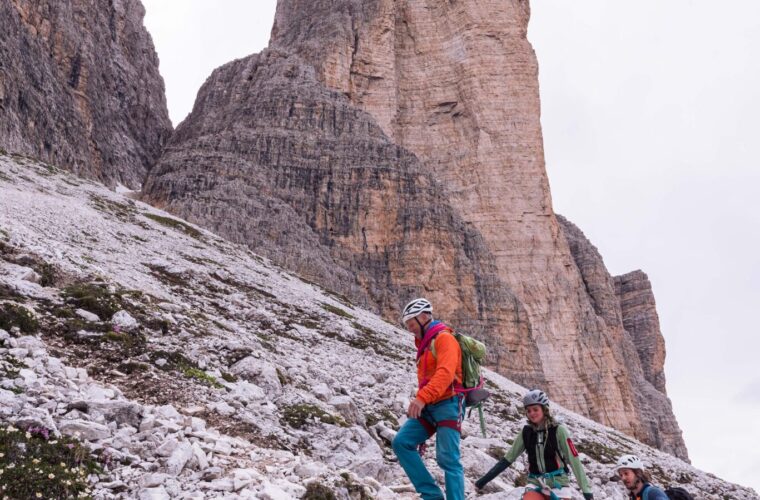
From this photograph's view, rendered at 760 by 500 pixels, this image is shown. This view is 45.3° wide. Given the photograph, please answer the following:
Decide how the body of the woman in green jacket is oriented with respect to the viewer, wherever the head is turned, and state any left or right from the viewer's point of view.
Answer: facing the viewer and to the left of the viewer
